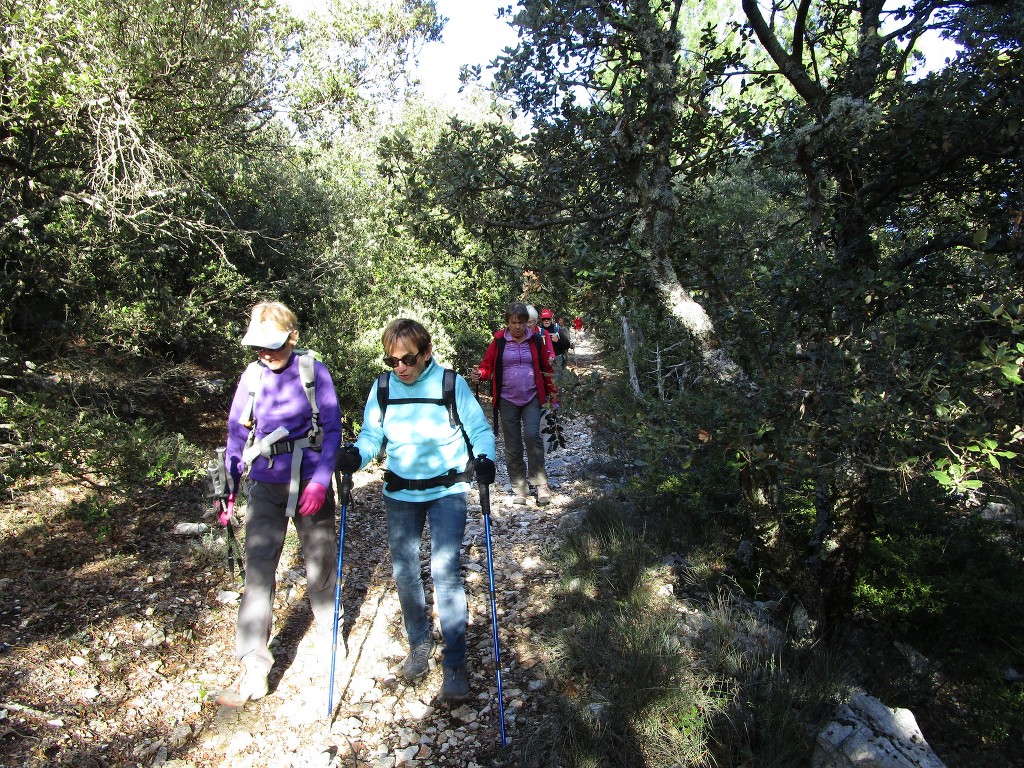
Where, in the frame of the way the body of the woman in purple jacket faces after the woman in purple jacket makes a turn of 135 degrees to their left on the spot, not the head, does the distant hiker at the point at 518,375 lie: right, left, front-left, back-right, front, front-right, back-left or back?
front-left

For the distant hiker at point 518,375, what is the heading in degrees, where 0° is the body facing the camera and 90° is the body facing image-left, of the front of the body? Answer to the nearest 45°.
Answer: approximately 0°

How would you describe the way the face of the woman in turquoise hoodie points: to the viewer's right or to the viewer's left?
to the viewer's left

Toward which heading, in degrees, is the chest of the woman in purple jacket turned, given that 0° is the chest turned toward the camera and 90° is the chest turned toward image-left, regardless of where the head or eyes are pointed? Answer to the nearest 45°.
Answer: approximately 45°

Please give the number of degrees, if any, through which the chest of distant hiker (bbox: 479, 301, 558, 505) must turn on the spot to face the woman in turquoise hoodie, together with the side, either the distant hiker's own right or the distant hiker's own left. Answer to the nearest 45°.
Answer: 0° — they already face them

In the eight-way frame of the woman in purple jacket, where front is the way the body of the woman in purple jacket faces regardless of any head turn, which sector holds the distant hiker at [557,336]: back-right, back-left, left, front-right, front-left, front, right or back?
back

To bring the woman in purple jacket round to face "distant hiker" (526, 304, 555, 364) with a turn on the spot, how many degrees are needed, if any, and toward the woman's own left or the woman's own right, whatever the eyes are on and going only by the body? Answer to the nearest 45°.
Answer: approximately 180°
